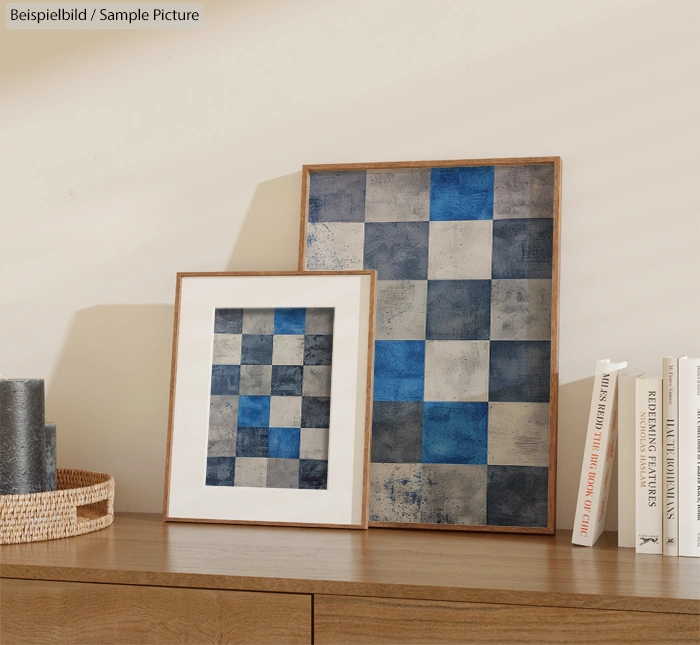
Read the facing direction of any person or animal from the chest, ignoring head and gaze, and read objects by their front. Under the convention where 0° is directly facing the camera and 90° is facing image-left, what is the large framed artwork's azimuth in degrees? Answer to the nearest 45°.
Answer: approximately 0°

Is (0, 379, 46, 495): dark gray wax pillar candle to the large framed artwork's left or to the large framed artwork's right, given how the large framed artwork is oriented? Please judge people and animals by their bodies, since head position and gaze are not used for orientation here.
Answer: on its right

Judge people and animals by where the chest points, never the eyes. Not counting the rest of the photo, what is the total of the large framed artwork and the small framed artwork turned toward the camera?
2

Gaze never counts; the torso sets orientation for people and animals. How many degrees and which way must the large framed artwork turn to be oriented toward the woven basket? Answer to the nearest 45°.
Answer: approximately 90° to its right
